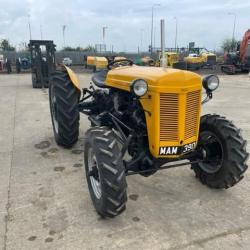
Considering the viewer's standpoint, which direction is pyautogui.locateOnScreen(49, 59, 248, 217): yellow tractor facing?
facing the viewer and to the right of the viewer
